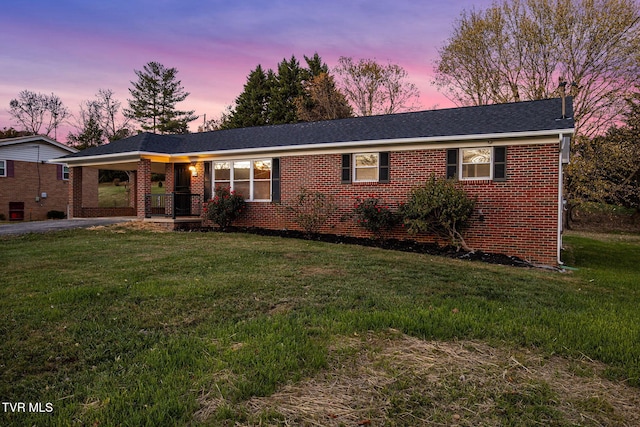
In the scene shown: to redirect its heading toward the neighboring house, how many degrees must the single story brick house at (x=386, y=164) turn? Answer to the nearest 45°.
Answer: approximately 90° to its right

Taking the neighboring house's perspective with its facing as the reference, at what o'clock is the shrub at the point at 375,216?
The shrub is roughly at 8 o'clock from the neighboring house.

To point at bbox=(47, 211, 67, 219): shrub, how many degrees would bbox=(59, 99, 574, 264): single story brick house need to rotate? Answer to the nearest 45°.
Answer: approximately 90° to its right

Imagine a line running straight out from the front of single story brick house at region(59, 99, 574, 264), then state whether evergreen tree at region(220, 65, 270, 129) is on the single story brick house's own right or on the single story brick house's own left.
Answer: on the single story brick house's own right
